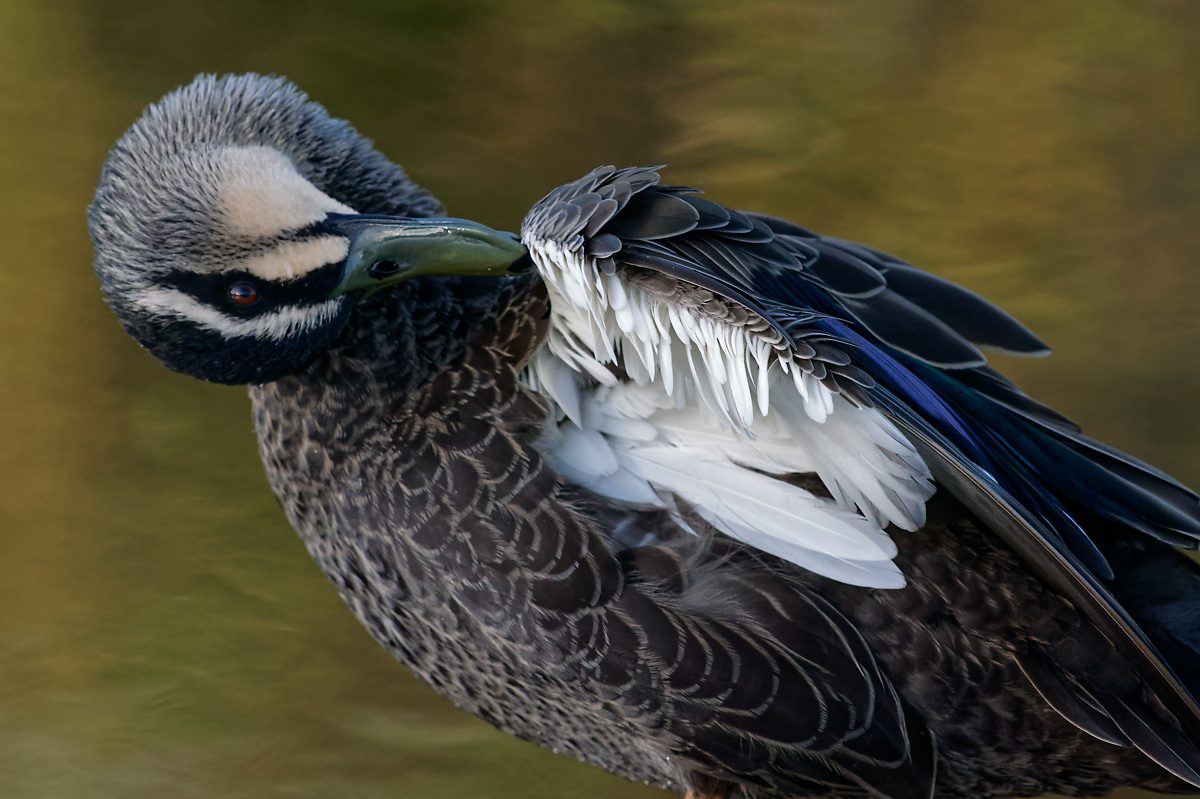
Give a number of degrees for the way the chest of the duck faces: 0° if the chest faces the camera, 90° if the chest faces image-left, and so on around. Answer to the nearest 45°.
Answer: approximately 90°
